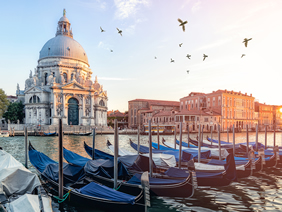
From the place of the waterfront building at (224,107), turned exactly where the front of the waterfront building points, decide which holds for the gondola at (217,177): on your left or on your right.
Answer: on your right

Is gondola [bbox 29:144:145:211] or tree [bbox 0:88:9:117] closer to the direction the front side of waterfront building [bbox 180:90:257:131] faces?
the gondola

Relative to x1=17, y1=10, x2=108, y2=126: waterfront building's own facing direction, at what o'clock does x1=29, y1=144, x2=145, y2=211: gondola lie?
The gondola is roughly at 12 o'clock from the waterfront building.

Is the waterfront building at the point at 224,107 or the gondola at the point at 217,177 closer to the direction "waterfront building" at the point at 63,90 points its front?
the gondola

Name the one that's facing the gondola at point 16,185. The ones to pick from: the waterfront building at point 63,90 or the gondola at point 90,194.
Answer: the waterfront building

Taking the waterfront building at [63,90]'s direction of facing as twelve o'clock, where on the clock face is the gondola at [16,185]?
The gondola is roughly at 12 o'clock from the waterfront building.

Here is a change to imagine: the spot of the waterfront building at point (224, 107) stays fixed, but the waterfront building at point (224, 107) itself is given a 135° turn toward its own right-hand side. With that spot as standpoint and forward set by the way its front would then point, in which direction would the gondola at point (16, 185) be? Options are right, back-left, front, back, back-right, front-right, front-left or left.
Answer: left

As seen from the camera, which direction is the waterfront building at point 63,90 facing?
toward the camera

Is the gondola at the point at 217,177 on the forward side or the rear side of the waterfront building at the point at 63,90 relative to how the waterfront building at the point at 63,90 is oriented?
on the forward side

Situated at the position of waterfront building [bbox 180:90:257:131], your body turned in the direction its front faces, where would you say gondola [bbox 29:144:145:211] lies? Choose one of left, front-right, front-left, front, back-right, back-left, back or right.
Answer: front-right

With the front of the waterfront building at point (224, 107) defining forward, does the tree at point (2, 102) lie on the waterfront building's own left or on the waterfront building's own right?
on the waterfront building's own right
